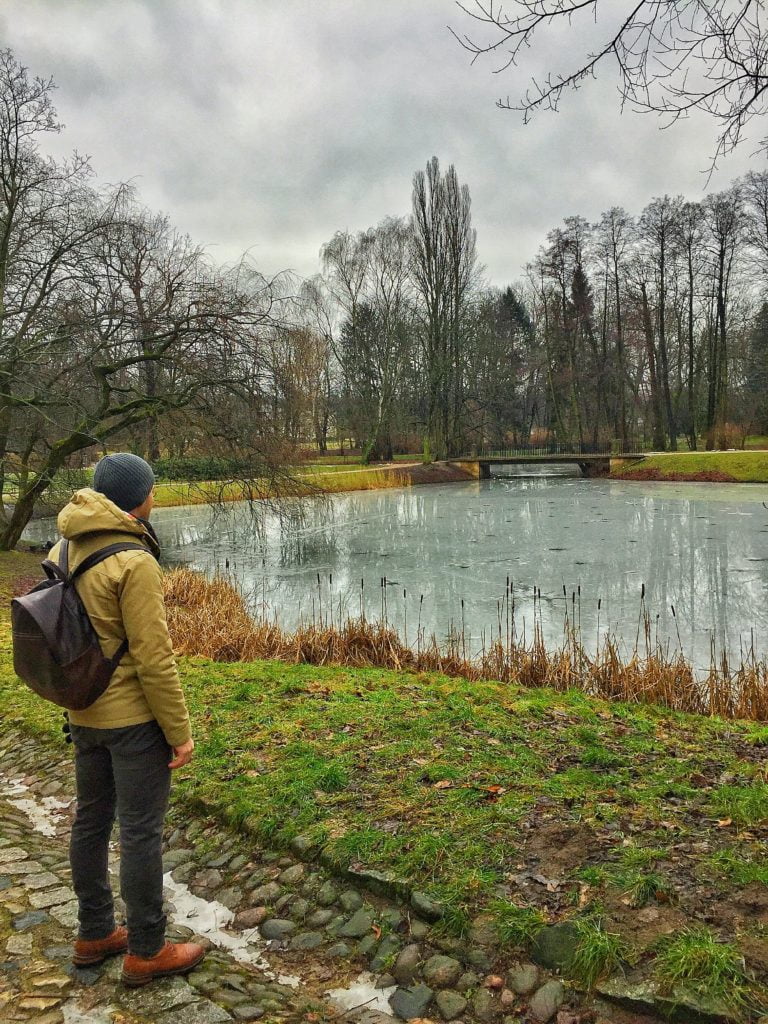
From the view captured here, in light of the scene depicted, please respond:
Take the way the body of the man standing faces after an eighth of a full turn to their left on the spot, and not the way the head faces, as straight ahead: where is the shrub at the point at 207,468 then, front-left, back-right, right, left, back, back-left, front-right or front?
front

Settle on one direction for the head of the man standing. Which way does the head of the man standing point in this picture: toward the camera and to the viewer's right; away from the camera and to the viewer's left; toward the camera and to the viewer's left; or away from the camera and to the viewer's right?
away from the camera and to the viewer's right

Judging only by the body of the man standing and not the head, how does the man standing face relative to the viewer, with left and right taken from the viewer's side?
facing away from the viewer and to the right of the viewer

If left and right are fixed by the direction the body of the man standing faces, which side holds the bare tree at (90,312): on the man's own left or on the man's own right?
on the man's own left

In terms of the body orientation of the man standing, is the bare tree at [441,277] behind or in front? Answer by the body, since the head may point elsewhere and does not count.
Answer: in front
